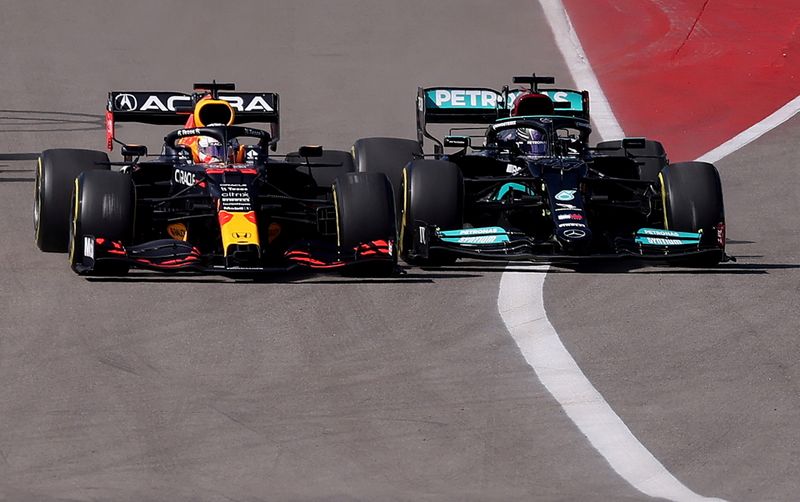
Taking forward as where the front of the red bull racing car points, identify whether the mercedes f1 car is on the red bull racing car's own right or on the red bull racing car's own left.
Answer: on the red bull racing car's own left

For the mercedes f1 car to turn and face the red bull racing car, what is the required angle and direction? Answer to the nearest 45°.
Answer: approximately 90° to its right

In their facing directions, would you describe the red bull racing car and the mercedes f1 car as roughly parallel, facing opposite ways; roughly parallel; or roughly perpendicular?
roughly parallel

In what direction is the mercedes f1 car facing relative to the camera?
toward the camera

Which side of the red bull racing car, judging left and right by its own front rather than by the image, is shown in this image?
front

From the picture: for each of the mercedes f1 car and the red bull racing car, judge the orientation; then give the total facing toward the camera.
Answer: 2
